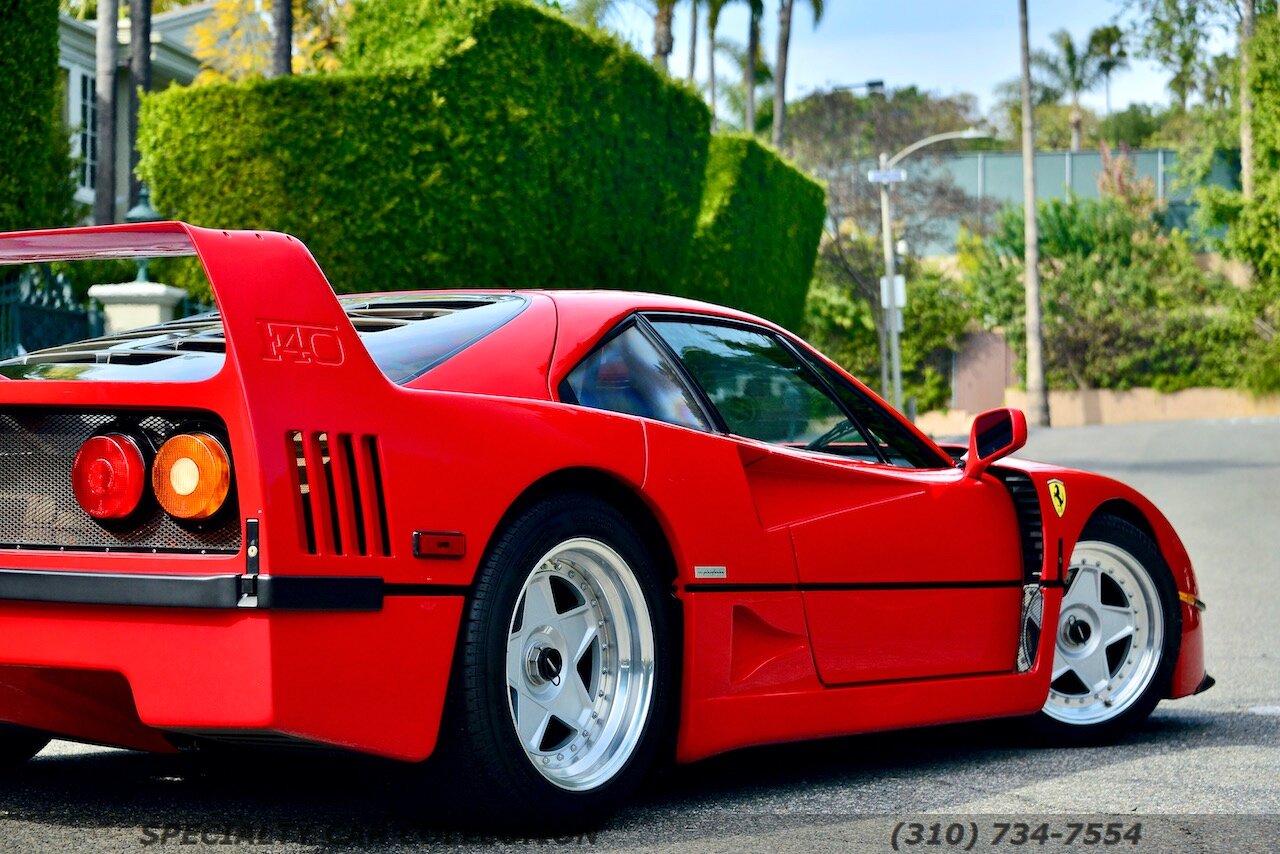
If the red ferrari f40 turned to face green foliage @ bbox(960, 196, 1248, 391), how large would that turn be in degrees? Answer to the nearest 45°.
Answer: approximately 45° to its left

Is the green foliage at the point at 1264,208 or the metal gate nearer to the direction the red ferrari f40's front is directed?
the green foliage

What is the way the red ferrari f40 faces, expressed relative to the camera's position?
facing away from the viewer and to the right of the viewer
